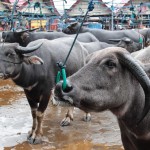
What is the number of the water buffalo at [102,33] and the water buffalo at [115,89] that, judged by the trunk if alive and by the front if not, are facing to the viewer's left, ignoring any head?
2

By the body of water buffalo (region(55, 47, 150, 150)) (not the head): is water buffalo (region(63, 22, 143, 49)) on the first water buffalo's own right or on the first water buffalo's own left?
on the first water buffalo's own right

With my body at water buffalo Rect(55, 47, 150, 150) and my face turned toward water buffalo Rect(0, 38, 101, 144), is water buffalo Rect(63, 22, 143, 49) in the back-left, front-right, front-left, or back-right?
front-right

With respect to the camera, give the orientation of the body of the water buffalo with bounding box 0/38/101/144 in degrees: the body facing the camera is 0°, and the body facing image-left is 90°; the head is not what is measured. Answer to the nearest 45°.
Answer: approximately 45°

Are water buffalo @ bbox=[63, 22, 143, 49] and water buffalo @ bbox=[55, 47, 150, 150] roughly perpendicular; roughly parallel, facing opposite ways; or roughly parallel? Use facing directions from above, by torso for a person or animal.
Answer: roughly parallel

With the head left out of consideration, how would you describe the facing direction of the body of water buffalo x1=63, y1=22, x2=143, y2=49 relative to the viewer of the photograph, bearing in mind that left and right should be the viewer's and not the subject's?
facing to the left of the viewer

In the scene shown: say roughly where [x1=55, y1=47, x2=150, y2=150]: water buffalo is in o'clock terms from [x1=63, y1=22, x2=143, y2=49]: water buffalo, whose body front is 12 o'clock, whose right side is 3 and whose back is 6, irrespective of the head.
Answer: [x1=55, y1=47, x2=150, y2=150]: water buffalo is roughly at 9 o'clock from [x1=63, y1=22, x2=143, y2=49]: water buffalo.

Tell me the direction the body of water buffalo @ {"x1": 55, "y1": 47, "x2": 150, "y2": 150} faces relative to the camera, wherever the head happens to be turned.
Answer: to the viewer's left

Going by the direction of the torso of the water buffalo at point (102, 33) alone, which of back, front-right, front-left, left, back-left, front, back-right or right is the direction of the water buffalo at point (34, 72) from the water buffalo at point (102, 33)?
left

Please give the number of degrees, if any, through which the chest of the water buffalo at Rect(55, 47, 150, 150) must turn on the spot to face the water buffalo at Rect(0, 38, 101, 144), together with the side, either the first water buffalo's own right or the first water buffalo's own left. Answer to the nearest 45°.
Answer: approximately 45° to the first water buffalo's own right
